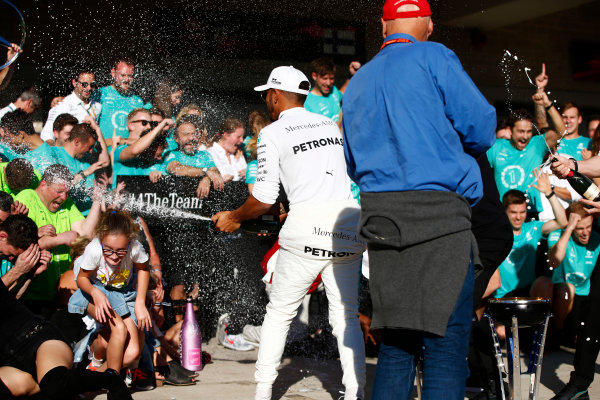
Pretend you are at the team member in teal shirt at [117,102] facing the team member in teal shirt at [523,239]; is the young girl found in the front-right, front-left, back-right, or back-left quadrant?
front-right

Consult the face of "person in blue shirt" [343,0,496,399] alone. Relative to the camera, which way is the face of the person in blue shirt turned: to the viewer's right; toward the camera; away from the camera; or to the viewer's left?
away from the camera

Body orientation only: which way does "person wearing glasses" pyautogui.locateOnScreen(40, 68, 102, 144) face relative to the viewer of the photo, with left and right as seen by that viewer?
facing the viewer and to the right of the viewer

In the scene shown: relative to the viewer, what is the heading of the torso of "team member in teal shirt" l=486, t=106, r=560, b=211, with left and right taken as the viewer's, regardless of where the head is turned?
facing the viewer

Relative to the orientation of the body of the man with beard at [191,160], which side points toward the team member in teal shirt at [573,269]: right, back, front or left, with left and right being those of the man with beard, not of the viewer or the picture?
left

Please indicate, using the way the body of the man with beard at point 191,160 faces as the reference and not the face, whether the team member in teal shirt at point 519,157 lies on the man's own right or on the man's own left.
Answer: on the man's own left

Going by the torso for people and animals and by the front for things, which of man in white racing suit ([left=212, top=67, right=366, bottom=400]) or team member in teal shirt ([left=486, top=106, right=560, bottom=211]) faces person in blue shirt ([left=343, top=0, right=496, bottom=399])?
the team member in teal shirt

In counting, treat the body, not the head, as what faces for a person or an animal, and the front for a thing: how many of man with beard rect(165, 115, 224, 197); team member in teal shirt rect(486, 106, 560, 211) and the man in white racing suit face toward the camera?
2

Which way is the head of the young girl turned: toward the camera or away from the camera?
toward the camera

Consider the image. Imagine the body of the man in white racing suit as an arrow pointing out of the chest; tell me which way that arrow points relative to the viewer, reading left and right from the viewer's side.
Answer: facing away from the viewer and to the left of the viewer

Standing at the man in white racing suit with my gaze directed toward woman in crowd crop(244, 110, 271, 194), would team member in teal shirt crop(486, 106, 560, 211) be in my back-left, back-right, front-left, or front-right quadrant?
front-right

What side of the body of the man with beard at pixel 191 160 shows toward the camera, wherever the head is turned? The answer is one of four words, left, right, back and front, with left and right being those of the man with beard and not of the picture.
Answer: front
